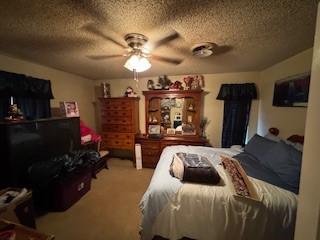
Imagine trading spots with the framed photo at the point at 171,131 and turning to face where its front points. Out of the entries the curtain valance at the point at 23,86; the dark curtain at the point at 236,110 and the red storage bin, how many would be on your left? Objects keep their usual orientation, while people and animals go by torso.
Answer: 1

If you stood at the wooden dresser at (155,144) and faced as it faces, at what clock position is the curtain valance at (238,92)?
The curtain valance is roughly at 9 o'clock from the wooden dresser.

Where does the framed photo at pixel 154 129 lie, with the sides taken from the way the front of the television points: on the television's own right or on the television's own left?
on the television's own left

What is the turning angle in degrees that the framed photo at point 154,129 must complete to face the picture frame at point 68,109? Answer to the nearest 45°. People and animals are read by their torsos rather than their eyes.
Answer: approximately 45° to its right

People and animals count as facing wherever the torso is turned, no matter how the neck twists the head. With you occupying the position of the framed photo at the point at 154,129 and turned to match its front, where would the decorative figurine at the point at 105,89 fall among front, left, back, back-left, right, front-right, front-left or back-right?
right

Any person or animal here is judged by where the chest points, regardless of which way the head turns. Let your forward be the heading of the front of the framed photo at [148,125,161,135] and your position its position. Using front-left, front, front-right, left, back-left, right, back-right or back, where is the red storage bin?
front-right

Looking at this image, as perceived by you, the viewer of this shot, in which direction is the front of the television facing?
facing the viewer and to the right of the viewer

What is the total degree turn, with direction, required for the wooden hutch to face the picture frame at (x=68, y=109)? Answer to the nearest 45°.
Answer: approximately 45° to its right
